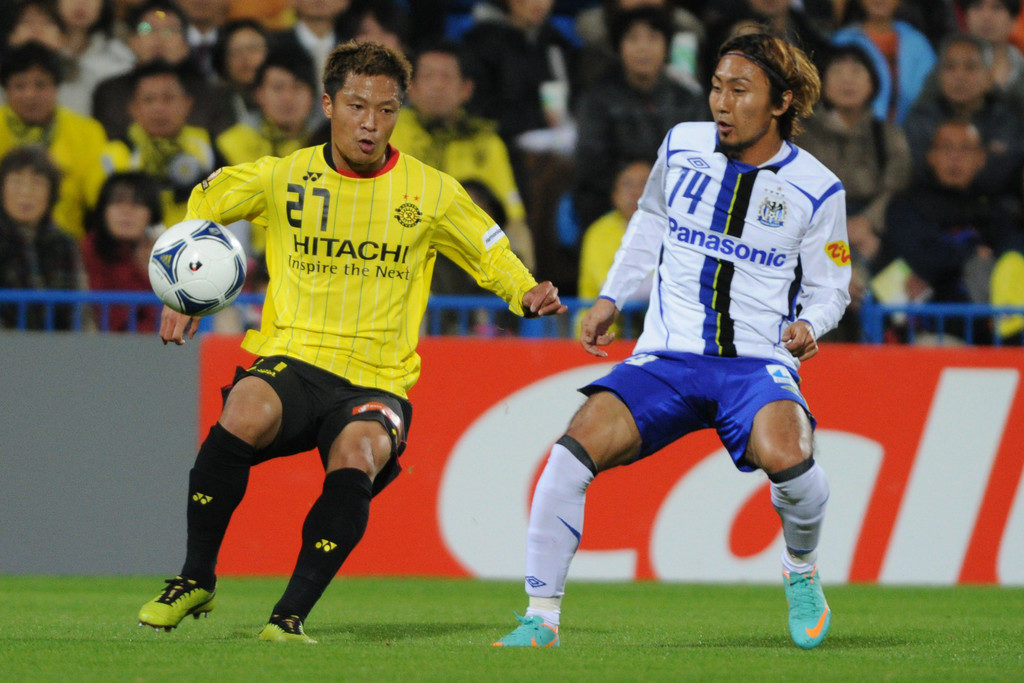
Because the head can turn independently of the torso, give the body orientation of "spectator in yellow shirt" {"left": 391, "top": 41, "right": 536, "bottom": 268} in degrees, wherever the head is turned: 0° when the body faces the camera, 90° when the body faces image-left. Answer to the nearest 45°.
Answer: approximately 0°

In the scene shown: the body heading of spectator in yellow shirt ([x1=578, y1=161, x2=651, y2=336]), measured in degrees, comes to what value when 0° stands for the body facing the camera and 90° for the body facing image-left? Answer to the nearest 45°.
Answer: approximately 0°

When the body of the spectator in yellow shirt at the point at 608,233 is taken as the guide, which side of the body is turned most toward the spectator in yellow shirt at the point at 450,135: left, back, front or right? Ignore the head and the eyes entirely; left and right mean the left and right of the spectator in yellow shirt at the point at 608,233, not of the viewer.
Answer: right

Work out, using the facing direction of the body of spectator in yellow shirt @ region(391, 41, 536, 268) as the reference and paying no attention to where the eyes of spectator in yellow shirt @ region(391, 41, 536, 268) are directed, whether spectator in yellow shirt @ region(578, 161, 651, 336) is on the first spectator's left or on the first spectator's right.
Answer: on the first spectator's left

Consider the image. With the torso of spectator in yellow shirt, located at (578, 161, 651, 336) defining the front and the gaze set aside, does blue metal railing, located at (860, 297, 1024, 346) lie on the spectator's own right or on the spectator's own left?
on the spectator's own left
